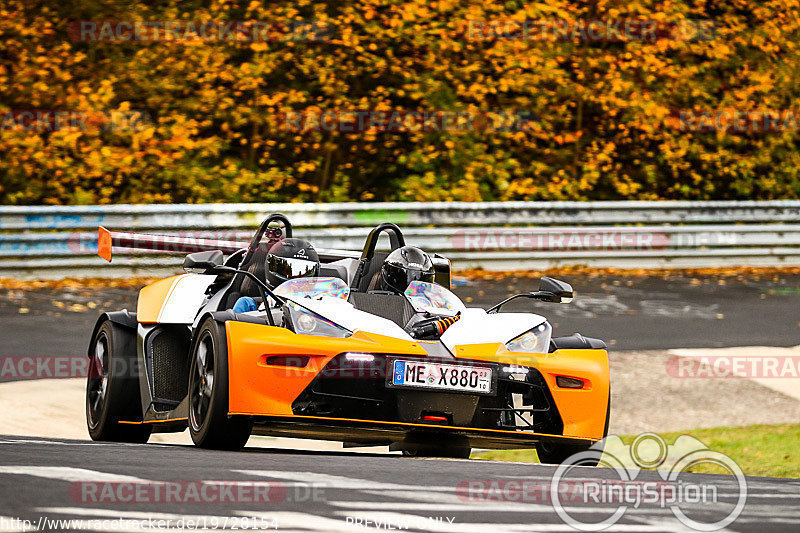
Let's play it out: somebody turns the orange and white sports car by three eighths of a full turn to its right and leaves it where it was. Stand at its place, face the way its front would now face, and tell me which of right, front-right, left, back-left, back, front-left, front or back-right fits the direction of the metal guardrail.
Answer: right
